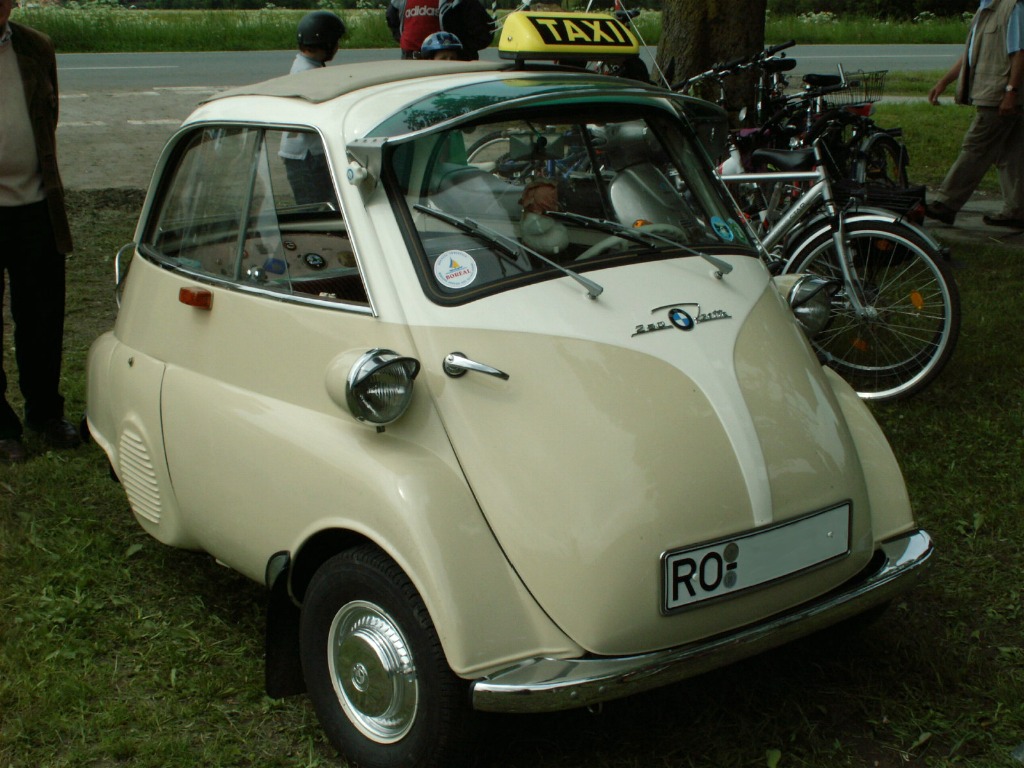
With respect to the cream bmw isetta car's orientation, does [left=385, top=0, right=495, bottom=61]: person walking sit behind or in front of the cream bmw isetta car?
behind

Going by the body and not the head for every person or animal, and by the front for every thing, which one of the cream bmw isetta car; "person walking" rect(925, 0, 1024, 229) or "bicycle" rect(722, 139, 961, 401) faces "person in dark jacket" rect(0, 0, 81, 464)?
"person walking" rect(925, 0, 1024, 229)

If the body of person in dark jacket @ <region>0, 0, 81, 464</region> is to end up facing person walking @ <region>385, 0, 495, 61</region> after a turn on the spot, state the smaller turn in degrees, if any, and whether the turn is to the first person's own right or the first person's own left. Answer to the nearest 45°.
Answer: approximately 90° to the first person's own left

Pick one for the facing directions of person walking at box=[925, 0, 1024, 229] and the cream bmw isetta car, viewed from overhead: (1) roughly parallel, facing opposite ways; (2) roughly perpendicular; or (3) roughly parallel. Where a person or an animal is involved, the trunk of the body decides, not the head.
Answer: roughly perpendicular

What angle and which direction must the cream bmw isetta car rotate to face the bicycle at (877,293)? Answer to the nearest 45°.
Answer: approximately 90° to its left

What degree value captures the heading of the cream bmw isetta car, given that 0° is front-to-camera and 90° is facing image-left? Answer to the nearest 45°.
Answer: approximately 315°
